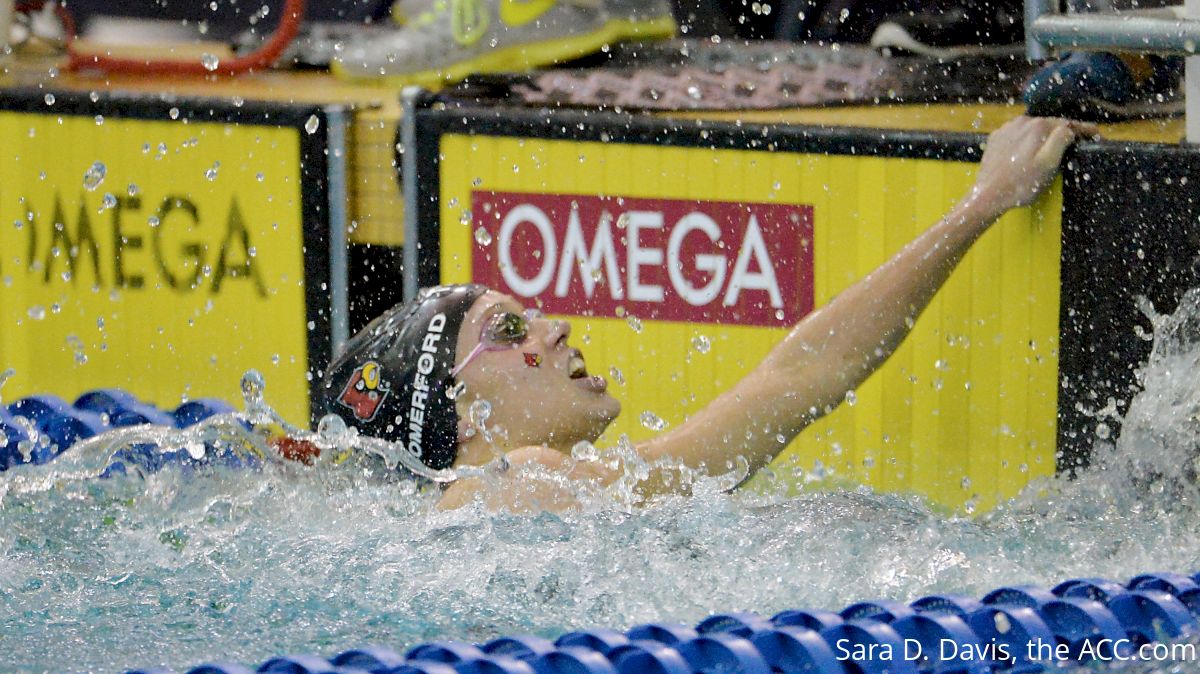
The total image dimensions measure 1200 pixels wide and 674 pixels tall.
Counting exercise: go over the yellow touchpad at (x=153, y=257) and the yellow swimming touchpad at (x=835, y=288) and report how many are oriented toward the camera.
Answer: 2

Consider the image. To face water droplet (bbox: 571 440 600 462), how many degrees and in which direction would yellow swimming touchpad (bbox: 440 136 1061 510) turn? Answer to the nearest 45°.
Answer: approximately 45° to its right

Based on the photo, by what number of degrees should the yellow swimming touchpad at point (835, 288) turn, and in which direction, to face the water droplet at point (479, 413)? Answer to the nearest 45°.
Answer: approximately 45° to its right

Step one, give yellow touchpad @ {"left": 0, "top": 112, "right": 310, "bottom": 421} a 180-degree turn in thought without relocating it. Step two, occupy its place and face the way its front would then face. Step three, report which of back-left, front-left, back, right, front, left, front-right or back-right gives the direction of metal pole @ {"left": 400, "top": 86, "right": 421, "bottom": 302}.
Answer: back-right

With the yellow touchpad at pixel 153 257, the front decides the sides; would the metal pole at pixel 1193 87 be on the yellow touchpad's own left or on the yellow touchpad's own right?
on the yellow touchpad's own left

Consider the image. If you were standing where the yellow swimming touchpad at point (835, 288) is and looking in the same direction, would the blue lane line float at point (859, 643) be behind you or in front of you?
in front

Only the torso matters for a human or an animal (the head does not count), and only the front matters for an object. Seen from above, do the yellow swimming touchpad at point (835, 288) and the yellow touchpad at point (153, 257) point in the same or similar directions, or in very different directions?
same or similar directions

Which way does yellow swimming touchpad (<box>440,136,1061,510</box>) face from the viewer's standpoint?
toward the camera

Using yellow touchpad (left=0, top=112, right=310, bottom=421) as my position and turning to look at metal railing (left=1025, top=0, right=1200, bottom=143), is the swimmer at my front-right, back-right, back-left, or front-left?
front-right

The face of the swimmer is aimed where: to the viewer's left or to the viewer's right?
to the viewer's right

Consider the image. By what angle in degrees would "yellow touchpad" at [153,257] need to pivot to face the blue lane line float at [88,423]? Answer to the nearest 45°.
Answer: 0° — it already faces it

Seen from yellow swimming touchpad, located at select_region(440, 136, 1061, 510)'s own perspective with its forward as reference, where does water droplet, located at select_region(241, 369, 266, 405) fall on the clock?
The water droplet is roughly at 2 o'clock from the yellow swimming touchpad.
